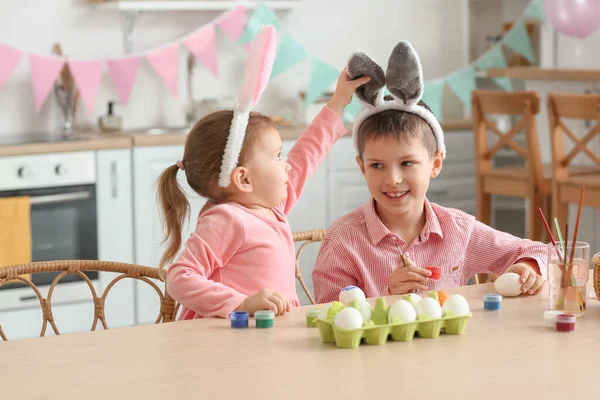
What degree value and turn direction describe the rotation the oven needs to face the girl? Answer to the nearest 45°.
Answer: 0° — it already faces them

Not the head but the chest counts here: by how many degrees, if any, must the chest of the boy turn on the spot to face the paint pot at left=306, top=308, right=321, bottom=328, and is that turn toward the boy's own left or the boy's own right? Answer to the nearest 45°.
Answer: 0° — they already face it

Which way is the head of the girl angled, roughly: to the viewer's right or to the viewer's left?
to the viewer's right

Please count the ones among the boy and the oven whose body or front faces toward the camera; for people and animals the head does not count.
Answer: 2

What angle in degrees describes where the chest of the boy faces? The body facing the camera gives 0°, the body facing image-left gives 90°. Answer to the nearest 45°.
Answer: approximately 0°

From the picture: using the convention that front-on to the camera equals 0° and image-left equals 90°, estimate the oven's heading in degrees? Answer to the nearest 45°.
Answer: approximately 0°

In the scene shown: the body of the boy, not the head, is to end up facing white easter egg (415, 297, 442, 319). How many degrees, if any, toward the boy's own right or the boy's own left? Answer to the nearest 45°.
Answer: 0° — they already face it

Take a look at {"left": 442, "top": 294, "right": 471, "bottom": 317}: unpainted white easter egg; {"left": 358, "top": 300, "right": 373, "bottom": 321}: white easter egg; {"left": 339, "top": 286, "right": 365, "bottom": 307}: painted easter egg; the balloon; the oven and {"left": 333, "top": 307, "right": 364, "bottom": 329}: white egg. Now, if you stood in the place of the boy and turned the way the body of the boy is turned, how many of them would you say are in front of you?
4
